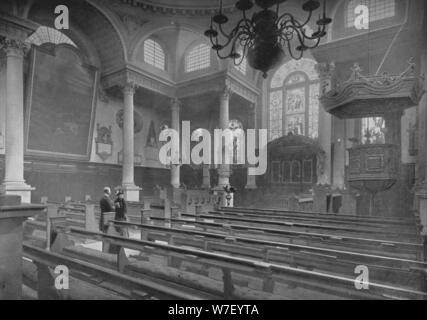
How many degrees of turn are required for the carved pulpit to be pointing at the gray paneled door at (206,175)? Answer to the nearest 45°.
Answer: approximately 90° to its right

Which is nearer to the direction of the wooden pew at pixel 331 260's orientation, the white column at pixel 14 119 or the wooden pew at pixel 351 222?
the wooden pew

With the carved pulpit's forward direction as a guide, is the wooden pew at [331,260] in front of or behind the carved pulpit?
in front

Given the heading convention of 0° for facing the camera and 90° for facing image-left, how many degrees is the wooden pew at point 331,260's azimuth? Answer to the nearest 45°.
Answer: approximately 225°

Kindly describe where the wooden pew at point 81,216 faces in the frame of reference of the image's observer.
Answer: facing away from the viewer and to the right of the viewer

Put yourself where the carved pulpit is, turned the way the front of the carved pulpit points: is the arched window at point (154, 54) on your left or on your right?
on your right

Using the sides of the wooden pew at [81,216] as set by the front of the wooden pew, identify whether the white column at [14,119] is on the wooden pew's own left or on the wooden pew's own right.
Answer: on the wooden pew's own left

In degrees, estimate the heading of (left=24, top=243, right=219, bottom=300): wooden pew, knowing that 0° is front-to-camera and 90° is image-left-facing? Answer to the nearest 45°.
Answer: approximately 225°

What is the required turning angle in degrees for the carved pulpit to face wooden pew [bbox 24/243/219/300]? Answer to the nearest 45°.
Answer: approximately 45° to its left
